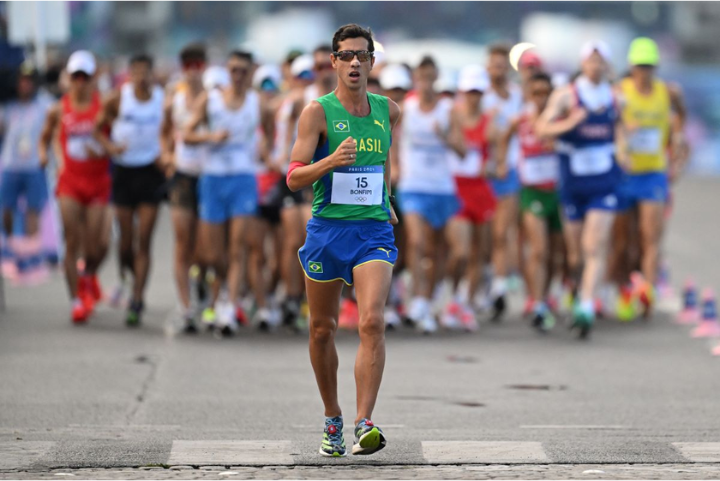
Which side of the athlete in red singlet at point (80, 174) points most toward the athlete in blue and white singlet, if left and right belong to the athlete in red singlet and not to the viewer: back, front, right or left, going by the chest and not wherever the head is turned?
left

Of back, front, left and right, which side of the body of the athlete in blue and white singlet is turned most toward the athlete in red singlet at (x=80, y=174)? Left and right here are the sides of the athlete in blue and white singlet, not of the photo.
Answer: right

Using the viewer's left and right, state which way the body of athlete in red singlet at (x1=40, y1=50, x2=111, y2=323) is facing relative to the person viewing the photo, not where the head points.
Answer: facing the viewer

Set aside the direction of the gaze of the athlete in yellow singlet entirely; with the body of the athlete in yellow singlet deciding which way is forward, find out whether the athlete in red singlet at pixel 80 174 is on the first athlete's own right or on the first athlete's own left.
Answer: on the first athlete's own right

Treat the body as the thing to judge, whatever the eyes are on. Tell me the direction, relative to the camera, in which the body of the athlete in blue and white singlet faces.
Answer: toward the camera

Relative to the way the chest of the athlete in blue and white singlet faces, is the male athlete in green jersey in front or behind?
in front

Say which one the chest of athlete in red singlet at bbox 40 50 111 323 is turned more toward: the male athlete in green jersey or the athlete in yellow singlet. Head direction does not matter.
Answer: the male athlete in green jersey

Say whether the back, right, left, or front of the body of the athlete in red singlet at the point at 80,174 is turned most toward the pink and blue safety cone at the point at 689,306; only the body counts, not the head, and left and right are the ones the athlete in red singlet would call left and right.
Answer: left

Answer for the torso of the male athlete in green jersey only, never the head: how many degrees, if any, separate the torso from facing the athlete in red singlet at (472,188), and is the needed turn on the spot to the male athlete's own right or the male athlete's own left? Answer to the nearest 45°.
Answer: approximately 180°

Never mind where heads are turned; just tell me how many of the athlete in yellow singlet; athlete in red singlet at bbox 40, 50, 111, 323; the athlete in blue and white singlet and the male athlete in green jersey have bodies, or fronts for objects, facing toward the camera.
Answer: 4

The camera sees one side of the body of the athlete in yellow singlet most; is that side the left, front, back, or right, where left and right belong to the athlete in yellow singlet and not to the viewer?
front

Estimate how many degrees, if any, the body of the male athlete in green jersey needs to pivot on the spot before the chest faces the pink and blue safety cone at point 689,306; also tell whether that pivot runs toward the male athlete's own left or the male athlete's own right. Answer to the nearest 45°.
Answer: approximately 135° to the male athlete's own left
